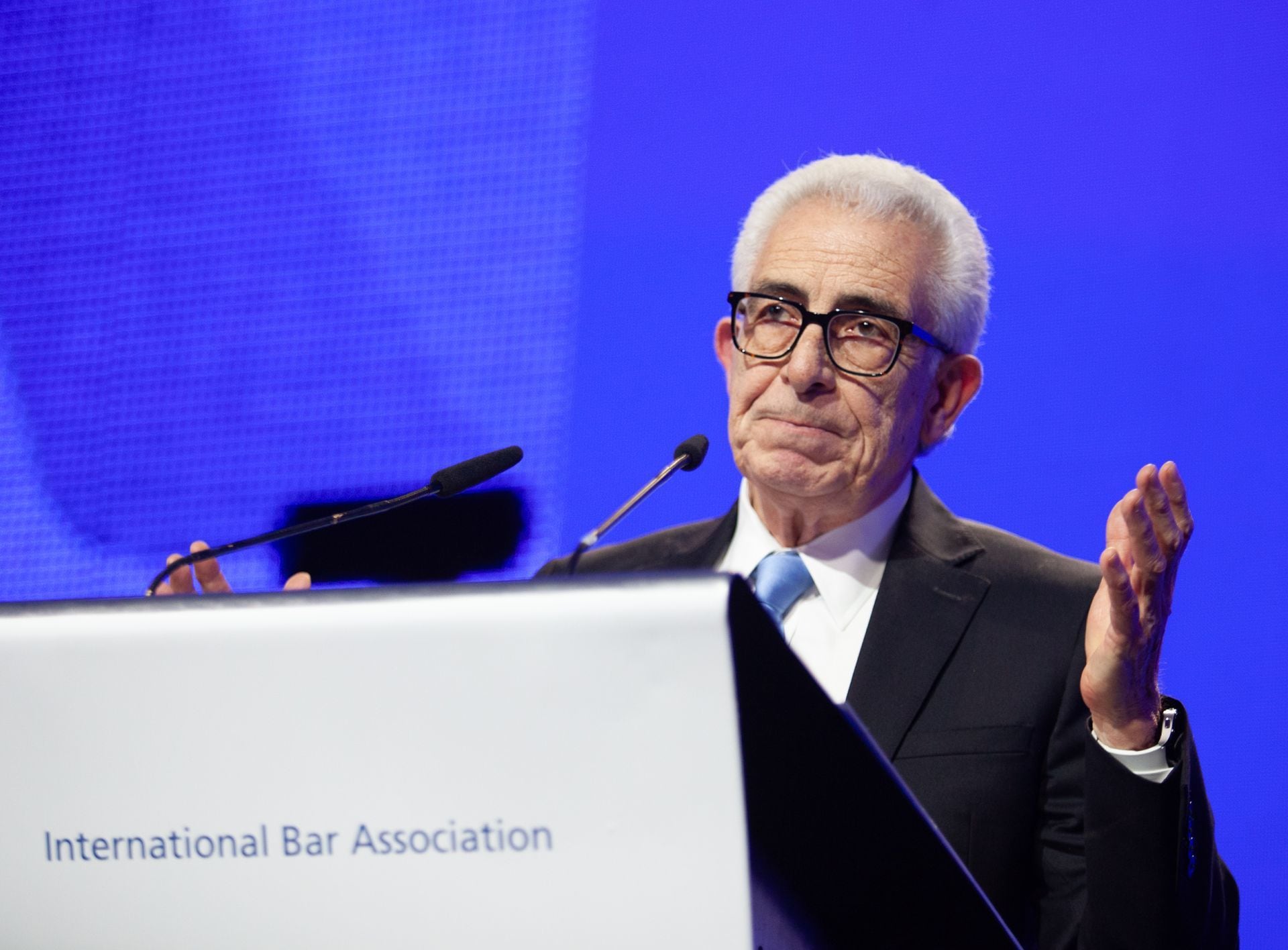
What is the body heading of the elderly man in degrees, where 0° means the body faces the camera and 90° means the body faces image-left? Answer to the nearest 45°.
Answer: approximately 45°

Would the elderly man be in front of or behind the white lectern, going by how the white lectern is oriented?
behind

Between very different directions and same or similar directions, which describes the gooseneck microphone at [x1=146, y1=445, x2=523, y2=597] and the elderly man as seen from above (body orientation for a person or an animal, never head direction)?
very different directions

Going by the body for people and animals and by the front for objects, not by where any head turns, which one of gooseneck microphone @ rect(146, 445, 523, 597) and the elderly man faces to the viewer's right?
the gooseneck microphone

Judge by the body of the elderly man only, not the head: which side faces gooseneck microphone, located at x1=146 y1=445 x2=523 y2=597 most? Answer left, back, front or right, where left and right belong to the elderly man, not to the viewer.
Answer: front

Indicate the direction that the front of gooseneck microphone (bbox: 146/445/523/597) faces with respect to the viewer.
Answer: facing to the right of the viewer

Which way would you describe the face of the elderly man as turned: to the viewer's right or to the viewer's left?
to the viewer's left

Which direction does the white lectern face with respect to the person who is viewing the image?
facing the viewer and to the left of the viewer

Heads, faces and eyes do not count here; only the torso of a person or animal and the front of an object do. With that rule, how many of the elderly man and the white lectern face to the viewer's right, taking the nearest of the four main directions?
0

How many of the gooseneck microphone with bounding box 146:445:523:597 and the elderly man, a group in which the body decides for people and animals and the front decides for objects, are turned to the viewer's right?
1

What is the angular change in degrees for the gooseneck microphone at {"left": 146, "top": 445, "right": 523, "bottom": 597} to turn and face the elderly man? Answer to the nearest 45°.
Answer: approximately 45° to its left
